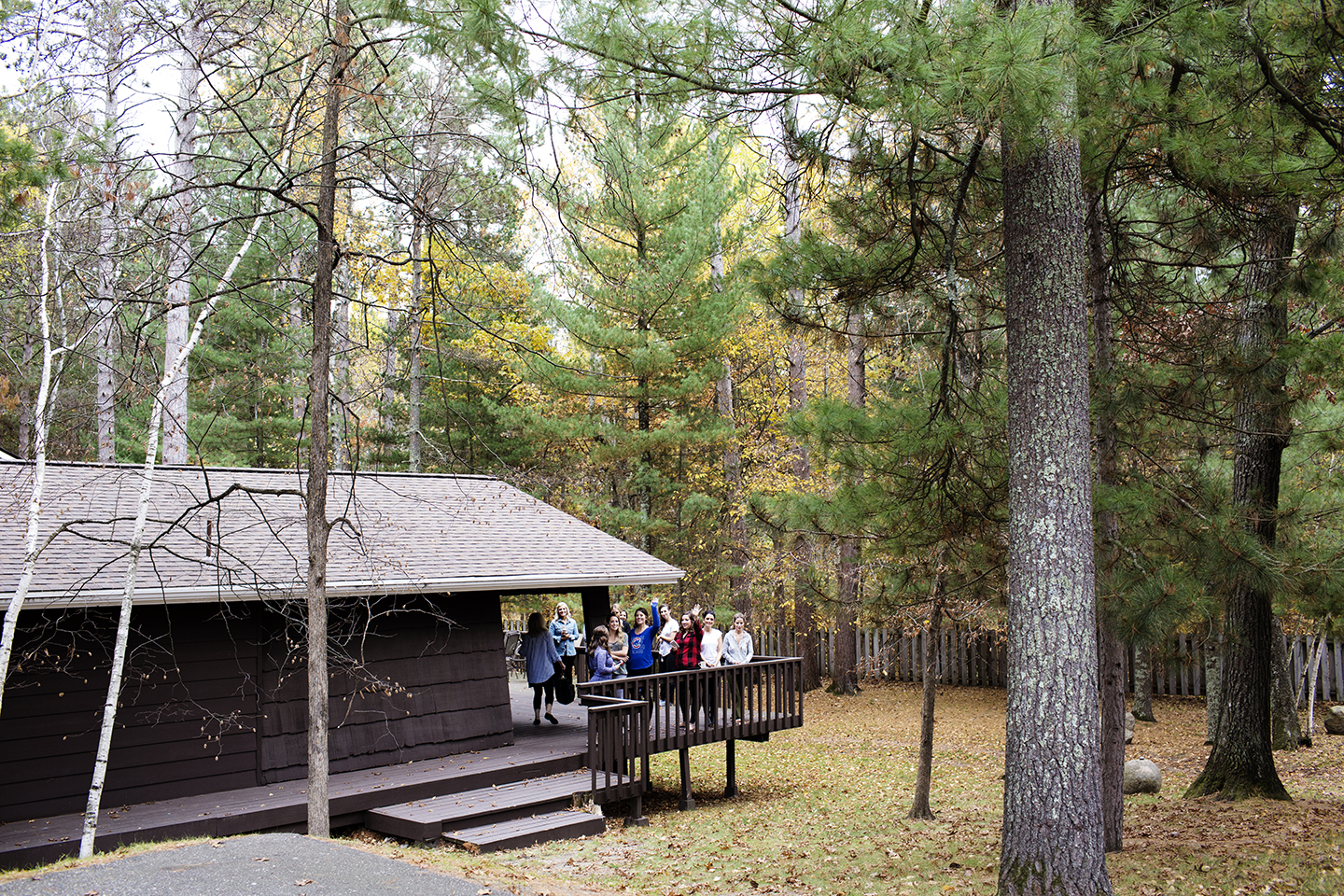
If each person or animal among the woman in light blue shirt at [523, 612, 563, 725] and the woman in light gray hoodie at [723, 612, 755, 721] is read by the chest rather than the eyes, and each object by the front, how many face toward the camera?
1

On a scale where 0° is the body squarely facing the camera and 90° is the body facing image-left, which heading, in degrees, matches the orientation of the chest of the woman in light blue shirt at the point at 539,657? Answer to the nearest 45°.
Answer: approximately 225°

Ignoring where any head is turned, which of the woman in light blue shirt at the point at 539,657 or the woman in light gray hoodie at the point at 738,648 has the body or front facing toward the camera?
the woman in light gray hoodie

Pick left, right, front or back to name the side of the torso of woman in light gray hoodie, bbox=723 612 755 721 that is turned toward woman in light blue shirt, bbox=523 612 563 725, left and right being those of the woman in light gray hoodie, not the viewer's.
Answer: right

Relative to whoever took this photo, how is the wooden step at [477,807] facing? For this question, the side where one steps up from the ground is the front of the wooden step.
facing the viewer and to the right of the viewer

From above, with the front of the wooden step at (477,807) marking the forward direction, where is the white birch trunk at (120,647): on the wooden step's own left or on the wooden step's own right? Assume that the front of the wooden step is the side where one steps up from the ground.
on the wooden step's own right

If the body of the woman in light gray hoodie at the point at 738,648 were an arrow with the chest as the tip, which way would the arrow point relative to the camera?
toward the camera

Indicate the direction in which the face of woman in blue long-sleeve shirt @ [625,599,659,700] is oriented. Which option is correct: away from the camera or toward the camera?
toward the camera
